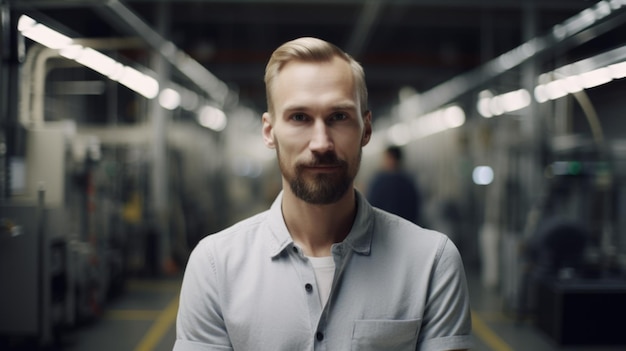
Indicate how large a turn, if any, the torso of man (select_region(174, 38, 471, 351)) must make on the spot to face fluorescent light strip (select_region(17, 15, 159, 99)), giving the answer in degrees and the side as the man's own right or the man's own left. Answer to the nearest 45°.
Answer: approximately 135° to the man's own right

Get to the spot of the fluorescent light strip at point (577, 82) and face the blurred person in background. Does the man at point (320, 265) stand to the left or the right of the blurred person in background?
left

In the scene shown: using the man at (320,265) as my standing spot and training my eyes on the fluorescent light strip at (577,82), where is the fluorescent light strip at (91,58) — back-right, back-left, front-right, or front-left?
front-left

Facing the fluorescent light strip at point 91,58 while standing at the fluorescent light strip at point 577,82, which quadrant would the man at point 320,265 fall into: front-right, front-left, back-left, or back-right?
front-left

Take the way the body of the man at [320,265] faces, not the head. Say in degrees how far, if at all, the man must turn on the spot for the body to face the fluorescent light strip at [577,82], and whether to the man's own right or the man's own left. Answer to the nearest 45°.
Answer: approximately 135° to the man's own left

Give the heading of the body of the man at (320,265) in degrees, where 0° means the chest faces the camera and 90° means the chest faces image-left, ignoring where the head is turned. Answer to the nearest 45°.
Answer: approximately 0°

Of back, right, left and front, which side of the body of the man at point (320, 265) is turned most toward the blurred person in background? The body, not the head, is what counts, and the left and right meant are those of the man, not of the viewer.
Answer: back
